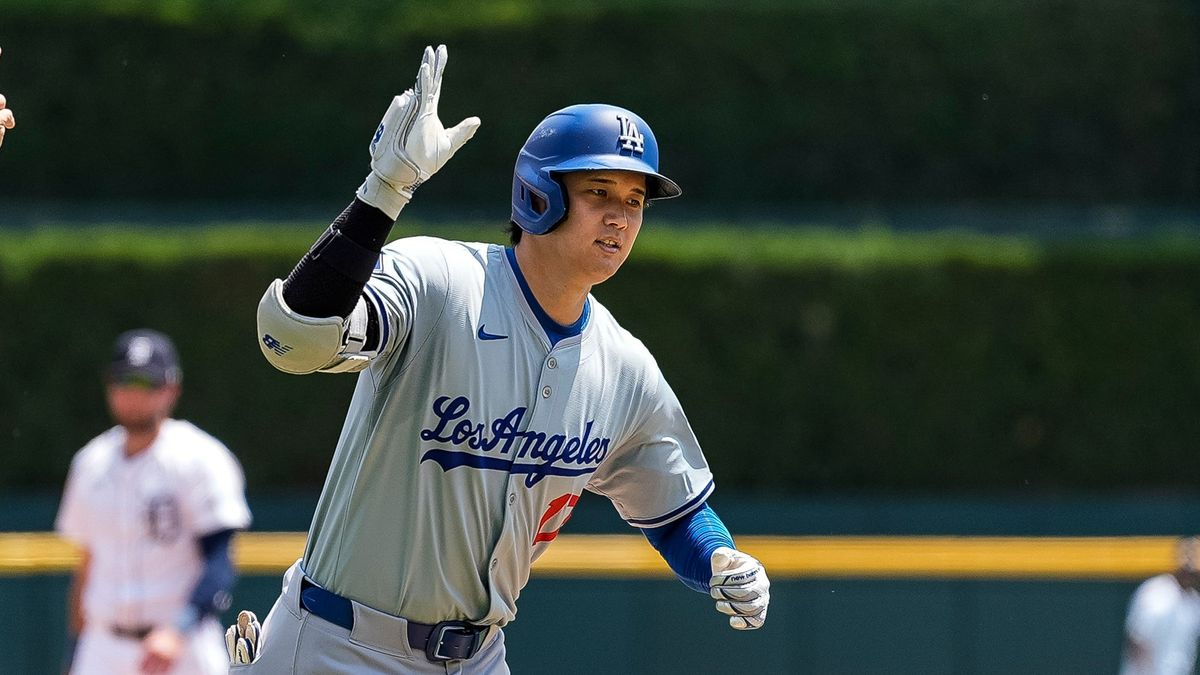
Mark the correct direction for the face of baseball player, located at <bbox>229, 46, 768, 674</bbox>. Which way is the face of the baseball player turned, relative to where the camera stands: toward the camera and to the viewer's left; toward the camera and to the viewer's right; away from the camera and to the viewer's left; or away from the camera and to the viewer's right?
toward the camera and to the viewer's right

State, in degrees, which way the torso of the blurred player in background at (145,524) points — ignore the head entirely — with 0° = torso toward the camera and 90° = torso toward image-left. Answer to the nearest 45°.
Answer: approximately 0°

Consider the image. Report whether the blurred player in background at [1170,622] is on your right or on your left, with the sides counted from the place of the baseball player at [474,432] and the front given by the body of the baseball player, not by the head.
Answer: on your left

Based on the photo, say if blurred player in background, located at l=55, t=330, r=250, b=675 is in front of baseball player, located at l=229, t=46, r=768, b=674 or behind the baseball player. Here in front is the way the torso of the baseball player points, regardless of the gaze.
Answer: behind

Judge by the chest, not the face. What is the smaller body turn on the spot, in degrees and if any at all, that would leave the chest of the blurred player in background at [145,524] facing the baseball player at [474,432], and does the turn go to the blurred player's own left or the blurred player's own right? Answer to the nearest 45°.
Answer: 0° — they already face them

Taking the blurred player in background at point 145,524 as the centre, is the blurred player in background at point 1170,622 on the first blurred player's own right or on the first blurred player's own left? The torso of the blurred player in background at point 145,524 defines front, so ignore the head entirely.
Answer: on the first blurred player's own left

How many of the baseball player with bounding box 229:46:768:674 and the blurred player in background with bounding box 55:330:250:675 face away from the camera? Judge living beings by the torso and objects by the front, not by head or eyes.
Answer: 0

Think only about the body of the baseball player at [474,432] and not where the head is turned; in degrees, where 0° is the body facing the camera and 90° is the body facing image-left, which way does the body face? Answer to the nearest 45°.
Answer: approximately 315°

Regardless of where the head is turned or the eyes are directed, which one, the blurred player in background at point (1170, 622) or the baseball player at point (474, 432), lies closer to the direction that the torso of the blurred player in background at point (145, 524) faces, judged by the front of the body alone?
the baseball player
